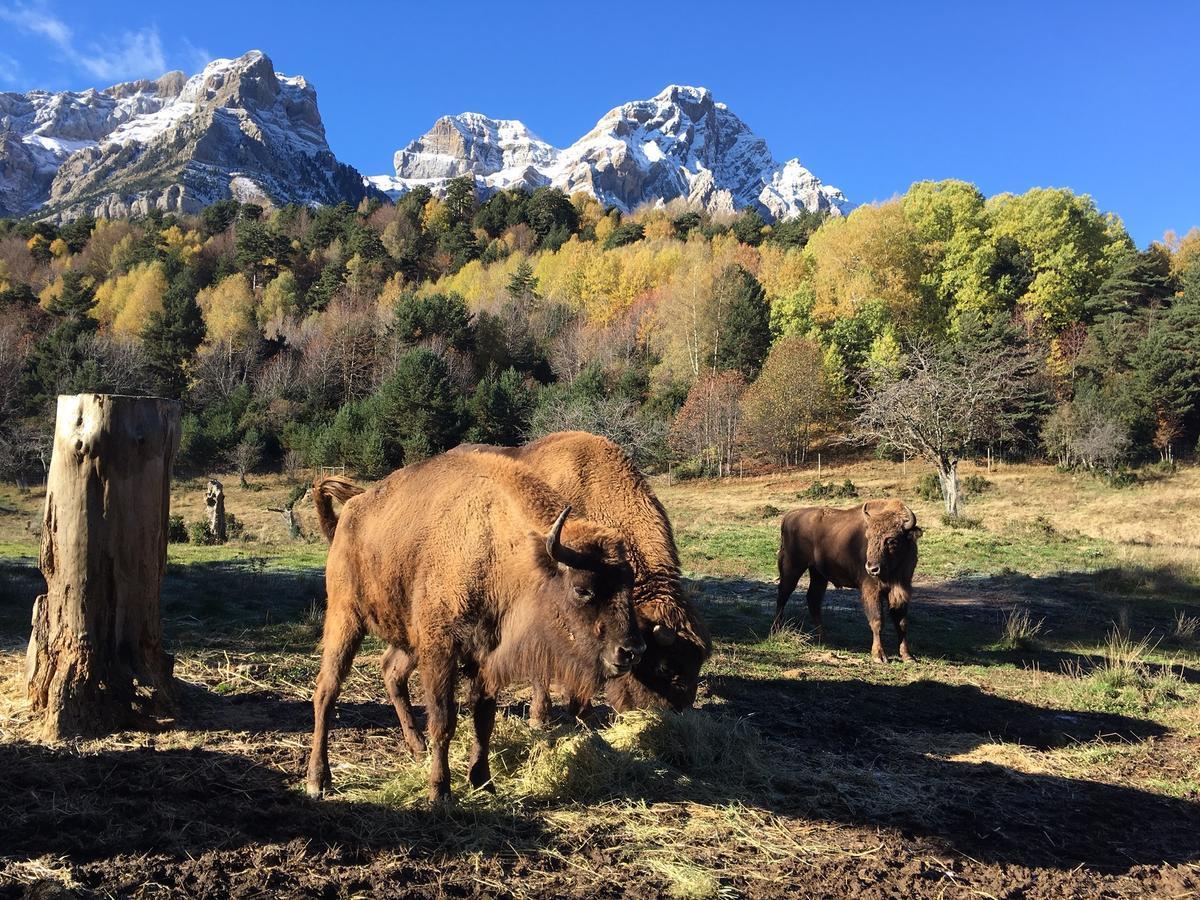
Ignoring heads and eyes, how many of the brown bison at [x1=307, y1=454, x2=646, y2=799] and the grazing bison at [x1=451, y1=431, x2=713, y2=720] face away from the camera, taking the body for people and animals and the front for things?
0

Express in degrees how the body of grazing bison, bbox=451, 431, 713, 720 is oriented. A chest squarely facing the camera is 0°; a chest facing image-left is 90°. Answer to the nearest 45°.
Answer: approximately 270°

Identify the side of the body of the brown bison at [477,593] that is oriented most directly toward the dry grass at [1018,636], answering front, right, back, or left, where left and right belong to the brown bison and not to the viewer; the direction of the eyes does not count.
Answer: left

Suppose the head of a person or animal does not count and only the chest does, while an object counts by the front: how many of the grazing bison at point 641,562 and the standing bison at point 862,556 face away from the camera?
0

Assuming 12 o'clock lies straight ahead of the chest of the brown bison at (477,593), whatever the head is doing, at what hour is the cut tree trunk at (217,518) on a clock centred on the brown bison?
The cut tree trunk is roughly at 7 o'clock from the brown bison.

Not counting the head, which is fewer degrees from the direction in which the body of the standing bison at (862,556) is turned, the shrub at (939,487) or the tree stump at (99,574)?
the tree stump

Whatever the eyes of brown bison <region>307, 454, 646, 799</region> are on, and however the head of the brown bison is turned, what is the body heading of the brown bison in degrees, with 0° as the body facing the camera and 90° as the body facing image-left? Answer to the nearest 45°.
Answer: approximately 315°

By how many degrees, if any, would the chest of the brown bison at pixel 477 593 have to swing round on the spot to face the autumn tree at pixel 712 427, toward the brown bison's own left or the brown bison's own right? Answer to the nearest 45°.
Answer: approximately 135° to the brown bison's own left

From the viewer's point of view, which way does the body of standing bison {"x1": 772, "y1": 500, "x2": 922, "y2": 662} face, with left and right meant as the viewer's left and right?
facing the viewer and to the right of the viewer
